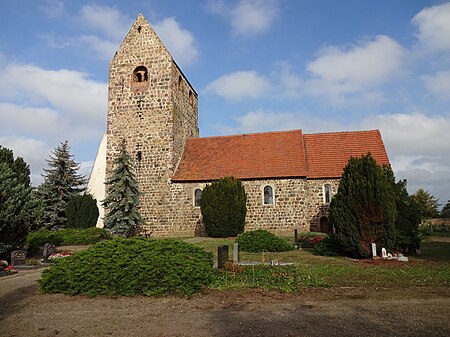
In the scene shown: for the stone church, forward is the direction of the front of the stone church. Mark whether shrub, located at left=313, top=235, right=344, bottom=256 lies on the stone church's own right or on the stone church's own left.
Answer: on the stone church's own left

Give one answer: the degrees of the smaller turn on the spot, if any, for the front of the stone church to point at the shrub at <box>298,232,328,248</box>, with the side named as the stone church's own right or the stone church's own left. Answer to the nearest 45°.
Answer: approximately 45° to the stone church's own left

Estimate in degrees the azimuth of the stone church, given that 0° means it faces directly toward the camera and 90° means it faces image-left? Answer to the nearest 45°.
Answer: approximately 90°

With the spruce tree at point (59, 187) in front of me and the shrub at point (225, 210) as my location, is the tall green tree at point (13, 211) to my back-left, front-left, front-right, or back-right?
front-left

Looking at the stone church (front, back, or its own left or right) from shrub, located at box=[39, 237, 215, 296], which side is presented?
left

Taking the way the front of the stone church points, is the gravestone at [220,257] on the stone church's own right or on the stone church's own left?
on the stone church's own left

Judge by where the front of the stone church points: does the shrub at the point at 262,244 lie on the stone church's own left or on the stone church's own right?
on the stone church's own left

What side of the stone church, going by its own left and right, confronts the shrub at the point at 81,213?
front

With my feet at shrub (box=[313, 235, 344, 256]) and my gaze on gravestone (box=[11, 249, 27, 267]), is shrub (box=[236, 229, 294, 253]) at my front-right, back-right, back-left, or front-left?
front-right

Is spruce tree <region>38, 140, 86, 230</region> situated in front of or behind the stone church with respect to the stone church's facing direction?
in front

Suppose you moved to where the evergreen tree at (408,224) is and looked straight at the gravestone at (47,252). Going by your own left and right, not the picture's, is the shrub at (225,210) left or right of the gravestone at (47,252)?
right

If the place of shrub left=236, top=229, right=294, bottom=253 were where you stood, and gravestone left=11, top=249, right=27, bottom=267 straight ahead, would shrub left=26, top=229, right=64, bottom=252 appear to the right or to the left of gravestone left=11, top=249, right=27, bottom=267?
right

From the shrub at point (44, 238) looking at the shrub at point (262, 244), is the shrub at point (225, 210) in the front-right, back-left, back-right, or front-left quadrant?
front-left

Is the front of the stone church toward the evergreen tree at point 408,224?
no
